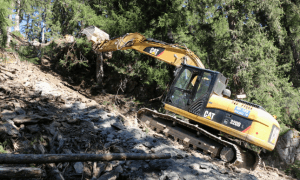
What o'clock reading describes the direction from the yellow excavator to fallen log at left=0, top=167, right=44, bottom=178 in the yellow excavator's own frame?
The fallen log is roughly at 10 o'clock from the yellow excavator.

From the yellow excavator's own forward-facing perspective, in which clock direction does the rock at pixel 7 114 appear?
The rock is roughly at 11 o'clock from the yellow excavator.

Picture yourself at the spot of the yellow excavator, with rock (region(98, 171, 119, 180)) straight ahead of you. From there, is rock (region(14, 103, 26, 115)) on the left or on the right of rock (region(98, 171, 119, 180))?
right

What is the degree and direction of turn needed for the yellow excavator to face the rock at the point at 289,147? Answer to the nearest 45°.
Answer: approximately 135° to its right

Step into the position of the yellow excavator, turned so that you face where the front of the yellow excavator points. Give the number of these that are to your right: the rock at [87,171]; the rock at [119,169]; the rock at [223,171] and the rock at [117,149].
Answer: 0

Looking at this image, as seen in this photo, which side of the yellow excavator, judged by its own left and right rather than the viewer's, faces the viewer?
left

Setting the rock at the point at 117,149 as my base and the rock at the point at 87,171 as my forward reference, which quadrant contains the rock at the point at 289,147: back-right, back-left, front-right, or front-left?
back-left

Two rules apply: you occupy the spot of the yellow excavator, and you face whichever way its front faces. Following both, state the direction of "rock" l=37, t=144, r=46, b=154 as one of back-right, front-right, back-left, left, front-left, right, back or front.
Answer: front-left

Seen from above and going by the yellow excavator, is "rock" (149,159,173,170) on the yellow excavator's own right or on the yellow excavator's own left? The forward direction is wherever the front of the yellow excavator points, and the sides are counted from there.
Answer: on the yellow excavator's own left

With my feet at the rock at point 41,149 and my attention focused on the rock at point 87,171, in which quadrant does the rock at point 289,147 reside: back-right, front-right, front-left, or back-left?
front-left

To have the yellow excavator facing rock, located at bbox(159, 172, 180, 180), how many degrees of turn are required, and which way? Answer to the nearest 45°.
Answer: approximately 90° to its left

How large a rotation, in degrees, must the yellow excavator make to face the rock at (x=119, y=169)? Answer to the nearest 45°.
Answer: approximately 45° to its left

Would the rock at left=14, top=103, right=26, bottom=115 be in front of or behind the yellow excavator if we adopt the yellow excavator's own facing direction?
in front
